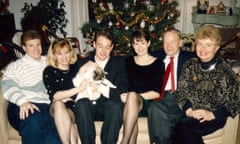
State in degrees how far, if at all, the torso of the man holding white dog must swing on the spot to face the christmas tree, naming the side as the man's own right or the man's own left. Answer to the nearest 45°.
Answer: approximately 180°

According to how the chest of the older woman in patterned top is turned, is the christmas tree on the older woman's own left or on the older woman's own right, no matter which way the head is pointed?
on the older woman's own right

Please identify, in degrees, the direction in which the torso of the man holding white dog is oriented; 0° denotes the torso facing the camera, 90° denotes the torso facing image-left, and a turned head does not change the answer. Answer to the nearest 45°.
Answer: approximately 0°

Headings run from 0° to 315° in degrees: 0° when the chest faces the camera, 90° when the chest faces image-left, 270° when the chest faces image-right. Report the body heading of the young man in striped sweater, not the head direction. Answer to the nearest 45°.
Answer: approximately 315°
